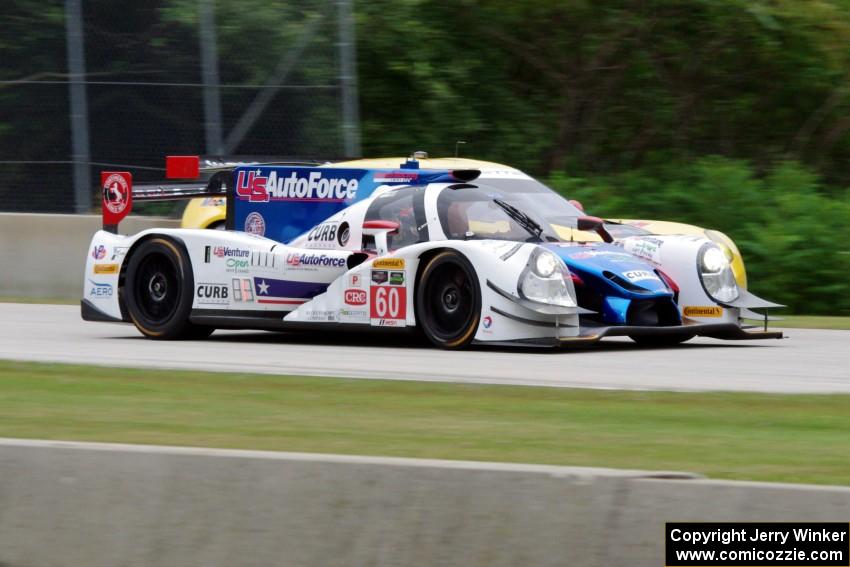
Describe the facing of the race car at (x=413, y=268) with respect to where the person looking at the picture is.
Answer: facing the viewer and to the right of the viewer
